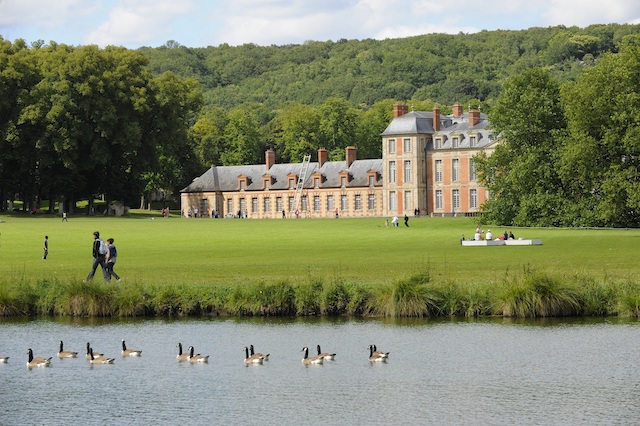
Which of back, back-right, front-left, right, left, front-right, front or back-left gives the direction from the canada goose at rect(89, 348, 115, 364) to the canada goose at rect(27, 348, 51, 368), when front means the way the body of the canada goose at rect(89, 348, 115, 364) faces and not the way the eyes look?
front

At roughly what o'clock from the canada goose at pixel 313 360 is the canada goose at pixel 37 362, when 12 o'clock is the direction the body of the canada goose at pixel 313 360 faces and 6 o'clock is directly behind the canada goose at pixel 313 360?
the canada goose at pixel 37 362 is roughly at 12 o'clock from the canada goose at pixel 313 360.

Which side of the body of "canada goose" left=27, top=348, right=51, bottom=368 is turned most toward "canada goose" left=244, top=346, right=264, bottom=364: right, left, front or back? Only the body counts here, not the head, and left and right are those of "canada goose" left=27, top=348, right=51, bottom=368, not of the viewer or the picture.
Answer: back

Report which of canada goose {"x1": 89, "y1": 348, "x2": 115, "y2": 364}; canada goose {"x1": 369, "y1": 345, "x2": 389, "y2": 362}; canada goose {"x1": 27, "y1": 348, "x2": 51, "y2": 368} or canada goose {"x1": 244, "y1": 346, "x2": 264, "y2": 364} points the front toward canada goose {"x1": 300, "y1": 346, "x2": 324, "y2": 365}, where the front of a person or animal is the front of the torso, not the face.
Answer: canada goose {"x1": 369, "y1": 345, "x2": 389, "y2": 362}

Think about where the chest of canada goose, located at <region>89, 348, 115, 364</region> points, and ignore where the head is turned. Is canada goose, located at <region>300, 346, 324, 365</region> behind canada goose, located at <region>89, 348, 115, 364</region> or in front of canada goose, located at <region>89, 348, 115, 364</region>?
behind

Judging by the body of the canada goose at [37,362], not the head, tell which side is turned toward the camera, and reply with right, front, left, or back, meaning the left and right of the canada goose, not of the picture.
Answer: left

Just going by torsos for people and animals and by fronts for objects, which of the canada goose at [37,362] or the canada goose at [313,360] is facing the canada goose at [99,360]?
the canada goose at [313,360]

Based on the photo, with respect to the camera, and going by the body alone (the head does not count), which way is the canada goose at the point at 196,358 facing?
to the viewer's left

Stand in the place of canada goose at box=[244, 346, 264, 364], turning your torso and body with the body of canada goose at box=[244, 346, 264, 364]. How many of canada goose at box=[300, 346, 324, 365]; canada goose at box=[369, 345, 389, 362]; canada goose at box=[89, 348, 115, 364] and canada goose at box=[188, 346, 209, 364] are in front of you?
2

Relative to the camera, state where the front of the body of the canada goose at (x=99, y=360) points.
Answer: to the viewer's left

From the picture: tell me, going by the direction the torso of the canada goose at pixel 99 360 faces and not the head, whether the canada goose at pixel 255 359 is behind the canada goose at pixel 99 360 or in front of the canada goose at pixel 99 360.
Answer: behind

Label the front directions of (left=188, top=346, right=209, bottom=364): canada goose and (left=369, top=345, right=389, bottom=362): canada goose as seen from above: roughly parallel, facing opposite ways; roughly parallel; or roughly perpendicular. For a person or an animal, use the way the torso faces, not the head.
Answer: roughly parallel

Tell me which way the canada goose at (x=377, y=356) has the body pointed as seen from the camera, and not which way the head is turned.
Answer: to the viewer's left

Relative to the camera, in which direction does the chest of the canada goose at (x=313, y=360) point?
to the viewer's left

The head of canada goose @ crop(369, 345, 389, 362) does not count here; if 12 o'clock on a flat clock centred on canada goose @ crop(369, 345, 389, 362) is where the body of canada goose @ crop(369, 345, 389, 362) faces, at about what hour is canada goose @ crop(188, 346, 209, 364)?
canada goose @ crop(188, 346, 209, 364) is roughly at 12 o'clock from canada goose @ crop(369, 345, 389, 362).

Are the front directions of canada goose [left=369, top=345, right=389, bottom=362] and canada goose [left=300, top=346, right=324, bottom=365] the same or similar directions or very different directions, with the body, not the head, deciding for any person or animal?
same or similar directions

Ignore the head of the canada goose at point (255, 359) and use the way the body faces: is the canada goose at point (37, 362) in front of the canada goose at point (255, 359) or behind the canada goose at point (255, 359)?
in front

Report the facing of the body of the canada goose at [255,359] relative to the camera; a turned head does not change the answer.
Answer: to the viewer's left

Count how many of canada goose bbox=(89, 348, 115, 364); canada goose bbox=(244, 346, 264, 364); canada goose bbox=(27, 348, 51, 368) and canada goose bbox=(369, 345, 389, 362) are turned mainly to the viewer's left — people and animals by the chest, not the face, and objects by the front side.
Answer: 4
